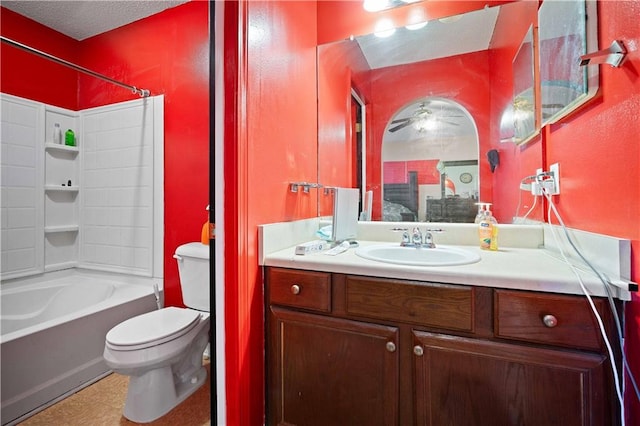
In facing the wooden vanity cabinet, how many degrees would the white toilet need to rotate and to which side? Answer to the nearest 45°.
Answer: approximately 90° to its left

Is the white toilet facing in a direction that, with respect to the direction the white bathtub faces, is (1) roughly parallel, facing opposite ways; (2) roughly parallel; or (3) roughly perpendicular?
roughly perpendicular

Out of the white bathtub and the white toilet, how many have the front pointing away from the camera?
0

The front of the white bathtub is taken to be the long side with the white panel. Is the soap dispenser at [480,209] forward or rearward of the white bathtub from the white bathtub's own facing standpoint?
forward

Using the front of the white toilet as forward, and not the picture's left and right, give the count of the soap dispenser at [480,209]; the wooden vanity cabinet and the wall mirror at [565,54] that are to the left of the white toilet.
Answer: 3

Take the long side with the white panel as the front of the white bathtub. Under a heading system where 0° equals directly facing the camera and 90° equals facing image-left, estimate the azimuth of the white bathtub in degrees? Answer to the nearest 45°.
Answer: approximately 315°

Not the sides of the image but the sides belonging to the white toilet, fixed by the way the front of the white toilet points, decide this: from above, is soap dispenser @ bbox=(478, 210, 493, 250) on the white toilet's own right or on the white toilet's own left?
on the white toilet's own left
